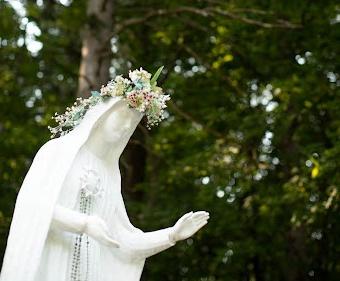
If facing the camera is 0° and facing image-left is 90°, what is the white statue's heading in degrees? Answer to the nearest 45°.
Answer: approximately 315°

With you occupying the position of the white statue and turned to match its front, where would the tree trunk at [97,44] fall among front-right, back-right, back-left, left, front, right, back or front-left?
back-left
